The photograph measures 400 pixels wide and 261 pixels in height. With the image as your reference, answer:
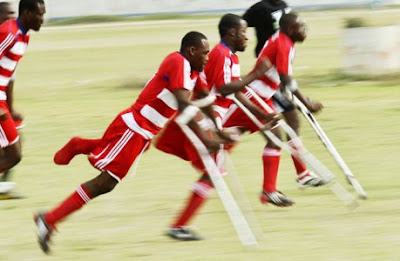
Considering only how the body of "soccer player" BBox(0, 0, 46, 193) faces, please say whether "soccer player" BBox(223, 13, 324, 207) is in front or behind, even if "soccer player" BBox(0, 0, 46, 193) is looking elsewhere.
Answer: in front

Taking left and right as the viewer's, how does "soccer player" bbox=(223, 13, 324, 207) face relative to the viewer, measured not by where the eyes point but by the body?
facing to the right of the viewer

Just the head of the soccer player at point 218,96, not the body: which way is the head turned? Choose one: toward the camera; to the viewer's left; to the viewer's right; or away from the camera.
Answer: to the viewer's right

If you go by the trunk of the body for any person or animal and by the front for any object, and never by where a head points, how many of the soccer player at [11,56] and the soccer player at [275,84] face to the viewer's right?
2

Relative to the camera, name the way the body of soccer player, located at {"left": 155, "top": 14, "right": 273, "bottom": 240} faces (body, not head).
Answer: to the viewer's right

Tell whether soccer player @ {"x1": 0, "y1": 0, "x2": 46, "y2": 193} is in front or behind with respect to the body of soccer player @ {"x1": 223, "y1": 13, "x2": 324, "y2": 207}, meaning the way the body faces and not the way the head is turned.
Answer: behind
